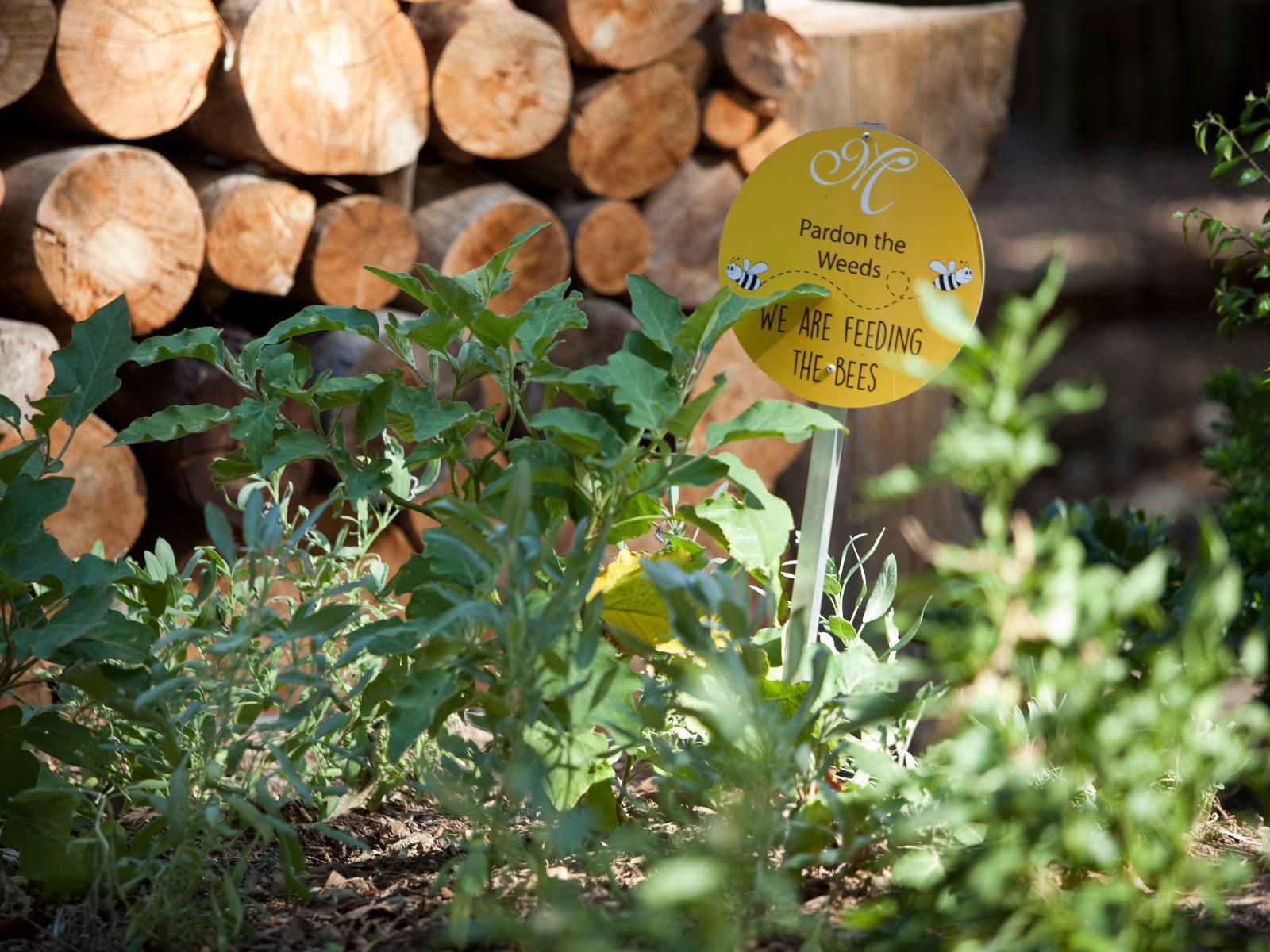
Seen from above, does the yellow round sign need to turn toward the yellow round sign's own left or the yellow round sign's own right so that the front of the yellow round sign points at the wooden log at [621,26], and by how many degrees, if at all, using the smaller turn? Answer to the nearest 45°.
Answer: approximately 180°

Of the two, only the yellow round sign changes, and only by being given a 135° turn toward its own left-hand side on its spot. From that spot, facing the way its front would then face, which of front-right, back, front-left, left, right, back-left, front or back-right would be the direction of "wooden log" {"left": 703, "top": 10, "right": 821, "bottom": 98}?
front-left

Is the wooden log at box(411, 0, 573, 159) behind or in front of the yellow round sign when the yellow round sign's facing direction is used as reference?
behind

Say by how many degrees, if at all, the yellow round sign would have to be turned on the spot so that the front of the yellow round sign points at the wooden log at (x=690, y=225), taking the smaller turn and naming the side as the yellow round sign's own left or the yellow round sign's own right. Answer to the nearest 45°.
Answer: approximately 180°

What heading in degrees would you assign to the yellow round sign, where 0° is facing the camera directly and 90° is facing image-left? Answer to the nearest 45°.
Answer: approximately 0°

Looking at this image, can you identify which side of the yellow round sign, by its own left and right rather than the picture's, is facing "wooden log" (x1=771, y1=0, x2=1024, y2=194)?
back

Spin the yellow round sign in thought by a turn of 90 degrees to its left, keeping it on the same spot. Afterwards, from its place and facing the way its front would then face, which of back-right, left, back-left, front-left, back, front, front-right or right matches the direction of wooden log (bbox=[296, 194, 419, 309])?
back-left

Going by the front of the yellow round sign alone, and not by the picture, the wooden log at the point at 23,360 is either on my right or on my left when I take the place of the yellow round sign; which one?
on my right

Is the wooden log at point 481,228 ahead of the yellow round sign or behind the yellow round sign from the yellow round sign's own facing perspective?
behind

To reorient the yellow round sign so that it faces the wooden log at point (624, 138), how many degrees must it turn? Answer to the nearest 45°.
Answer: approximately 180°

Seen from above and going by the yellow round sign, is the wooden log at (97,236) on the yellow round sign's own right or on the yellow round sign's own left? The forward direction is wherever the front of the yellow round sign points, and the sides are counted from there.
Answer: on the yellow round sign's own right

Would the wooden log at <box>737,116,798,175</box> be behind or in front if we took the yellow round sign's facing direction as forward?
behind
